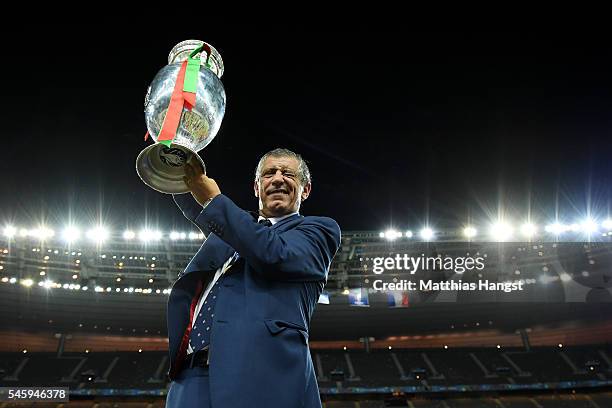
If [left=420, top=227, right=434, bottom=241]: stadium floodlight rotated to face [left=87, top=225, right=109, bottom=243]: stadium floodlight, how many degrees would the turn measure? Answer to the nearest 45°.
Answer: approximately 90° to its right

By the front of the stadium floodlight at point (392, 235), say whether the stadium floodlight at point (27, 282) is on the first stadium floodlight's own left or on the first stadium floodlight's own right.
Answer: on the first stadium floodlight's own right

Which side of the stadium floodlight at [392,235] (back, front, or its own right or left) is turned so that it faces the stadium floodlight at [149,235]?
right

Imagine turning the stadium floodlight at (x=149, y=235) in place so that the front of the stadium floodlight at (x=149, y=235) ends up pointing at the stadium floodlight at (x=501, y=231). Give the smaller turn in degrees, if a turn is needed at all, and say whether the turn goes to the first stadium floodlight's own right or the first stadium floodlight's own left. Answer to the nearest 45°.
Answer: approximately 90° to the first stadium floodlight's own left

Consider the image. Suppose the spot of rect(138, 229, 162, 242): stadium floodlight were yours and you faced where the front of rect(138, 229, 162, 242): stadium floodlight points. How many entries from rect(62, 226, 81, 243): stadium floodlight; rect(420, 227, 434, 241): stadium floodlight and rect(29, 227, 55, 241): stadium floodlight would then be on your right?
2
